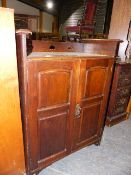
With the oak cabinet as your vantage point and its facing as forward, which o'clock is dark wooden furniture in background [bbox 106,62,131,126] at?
The dark wooden furniture in background is roughly at 9 o'clock from the oak cabinet.

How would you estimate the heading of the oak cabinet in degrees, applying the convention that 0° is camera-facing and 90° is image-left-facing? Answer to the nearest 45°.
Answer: approximately 315°

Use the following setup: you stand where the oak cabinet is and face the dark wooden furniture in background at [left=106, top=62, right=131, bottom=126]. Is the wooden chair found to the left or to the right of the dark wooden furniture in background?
left

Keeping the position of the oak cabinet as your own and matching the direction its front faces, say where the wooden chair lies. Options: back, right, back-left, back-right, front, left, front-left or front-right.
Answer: back-left
